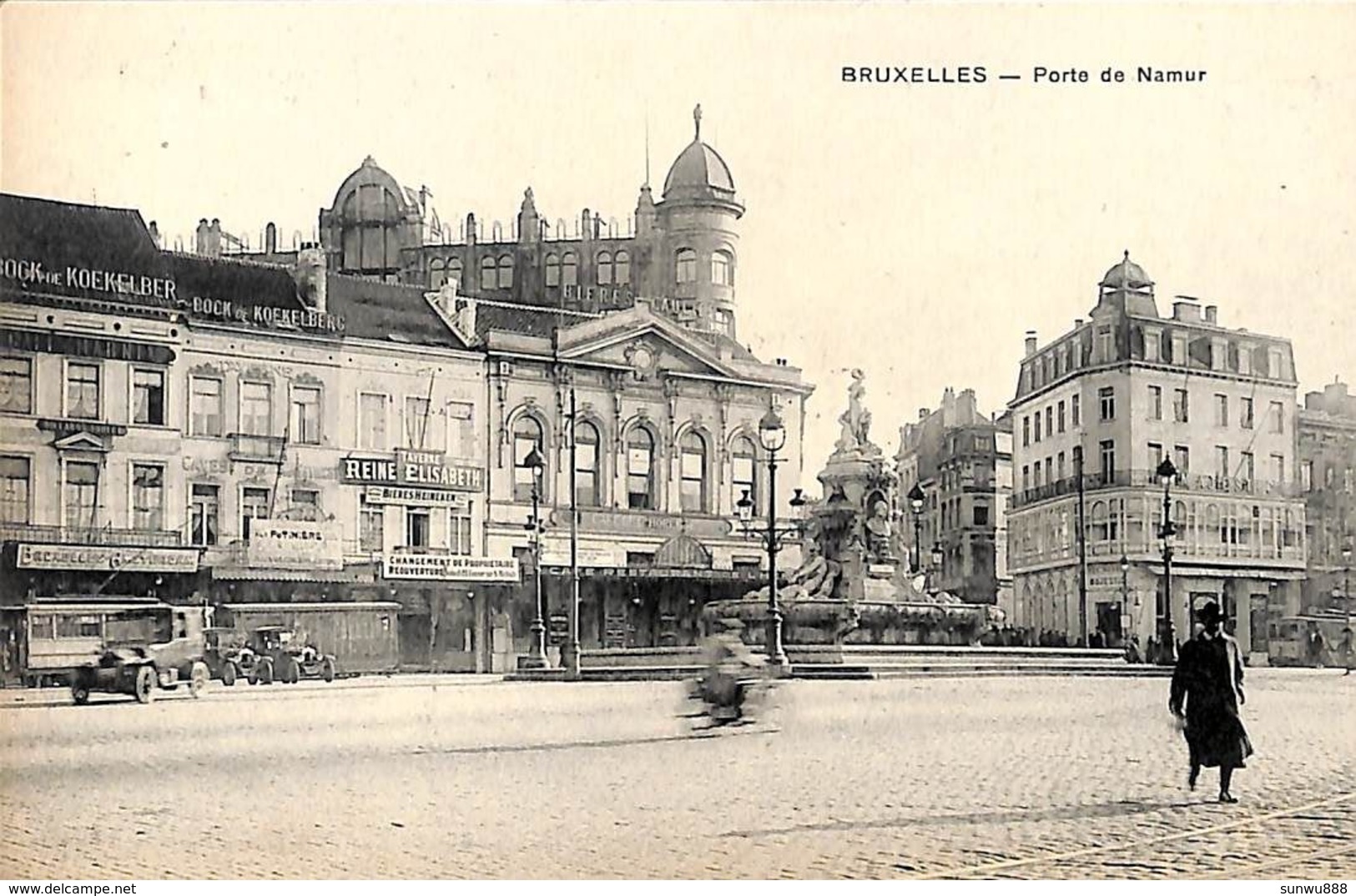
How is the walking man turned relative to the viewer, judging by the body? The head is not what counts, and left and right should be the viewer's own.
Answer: facing the viewer and to the right of the viewer

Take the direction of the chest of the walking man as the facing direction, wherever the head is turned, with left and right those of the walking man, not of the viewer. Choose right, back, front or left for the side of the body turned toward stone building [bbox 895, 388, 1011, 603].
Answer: back

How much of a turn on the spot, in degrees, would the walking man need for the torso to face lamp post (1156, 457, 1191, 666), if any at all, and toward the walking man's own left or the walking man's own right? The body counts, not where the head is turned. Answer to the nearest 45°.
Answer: approximately 135° to the walking man's own left

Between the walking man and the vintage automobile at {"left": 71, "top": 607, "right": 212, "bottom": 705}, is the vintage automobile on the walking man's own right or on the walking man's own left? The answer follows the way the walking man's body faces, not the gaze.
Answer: on the walking man's own right

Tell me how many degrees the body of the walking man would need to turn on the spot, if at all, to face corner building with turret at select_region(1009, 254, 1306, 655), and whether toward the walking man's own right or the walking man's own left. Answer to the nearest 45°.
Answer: approximately 135° to the walking man's own left
